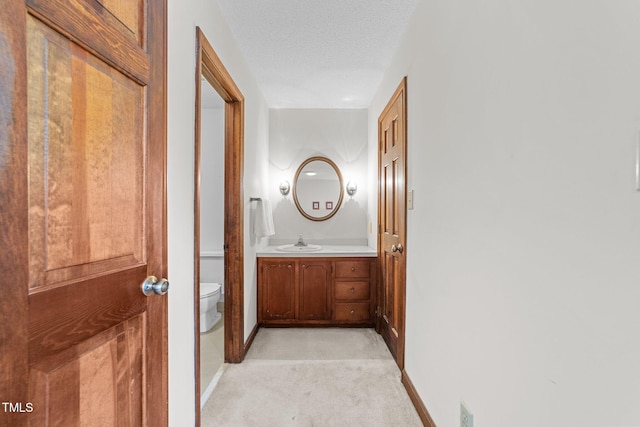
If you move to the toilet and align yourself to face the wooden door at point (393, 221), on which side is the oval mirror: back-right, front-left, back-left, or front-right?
front-left

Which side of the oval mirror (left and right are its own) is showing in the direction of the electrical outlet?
front

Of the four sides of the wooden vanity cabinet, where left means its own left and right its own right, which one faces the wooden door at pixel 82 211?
front

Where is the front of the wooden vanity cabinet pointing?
toward the camera

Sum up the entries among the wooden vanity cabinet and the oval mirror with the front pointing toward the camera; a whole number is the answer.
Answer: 2

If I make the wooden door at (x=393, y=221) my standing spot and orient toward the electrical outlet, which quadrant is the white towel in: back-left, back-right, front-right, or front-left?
back-right

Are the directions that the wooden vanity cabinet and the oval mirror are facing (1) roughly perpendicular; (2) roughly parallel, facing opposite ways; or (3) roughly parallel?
roughly parallel

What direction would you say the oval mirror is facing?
toward the camera
